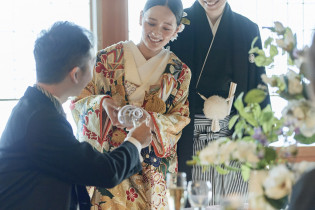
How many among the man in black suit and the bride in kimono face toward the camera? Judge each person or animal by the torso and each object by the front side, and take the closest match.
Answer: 1

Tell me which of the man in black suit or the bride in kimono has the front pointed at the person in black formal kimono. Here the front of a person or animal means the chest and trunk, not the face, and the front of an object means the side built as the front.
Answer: the man in black suit

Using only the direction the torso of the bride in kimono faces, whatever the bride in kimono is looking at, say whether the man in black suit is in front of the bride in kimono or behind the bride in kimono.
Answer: in front

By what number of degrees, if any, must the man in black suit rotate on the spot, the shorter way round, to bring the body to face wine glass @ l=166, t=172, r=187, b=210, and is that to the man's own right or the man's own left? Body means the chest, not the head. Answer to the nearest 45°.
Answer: approximately 90° to the man's own right

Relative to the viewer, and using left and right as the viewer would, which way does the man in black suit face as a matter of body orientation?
facing away from the viewer and to the right of the viewer

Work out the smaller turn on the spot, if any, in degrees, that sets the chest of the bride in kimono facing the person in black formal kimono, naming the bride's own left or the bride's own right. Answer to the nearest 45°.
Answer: approximately 135° to the bride's own left

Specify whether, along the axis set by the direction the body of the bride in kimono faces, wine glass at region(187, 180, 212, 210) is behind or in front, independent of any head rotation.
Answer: in front

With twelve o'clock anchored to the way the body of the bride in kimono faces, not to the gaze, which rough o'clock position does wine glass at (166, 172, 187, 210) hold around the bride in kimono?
The wine glass is roughly at 12 o'clock from the bride in kimono.

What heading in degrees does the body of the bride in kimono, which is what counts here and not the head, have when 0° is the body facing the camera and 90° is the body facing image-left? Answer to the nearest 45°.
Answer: approximately 0°

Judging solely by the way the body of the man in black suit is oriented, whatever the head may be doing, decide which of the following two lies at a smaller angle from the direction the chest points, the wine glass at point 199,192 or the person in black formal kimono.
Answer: the person in black formal kimono

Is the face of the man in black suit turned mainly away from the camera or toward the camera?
away from the camera

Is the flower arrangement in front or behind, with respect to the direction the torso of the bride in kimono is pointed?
in front

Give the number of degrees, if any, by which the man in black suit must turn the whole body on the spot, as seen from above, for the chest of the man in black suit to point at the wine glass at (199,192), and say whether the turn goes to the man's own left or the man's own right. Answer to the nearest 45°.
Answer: approximately 90° to the man's own right

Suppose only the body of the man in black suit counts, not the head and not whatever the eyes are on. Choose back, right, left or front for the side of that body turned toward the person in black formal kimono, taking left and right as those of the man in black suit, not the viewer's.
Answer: front
